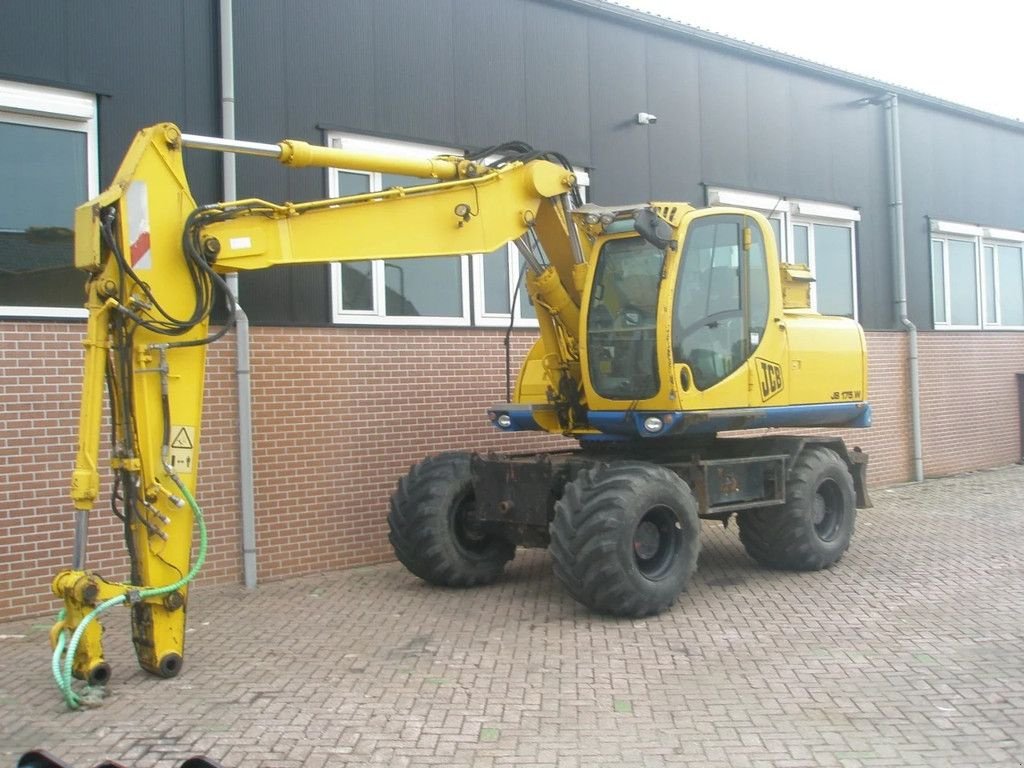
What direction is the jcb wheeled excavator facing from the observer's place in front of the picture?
facing the viewer and to the left of the viewer
